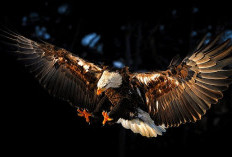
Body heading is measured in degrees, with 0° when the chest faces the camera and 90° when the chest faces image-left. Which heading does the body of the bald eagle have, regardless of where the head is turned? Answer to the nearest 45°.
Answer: approximately 45°
